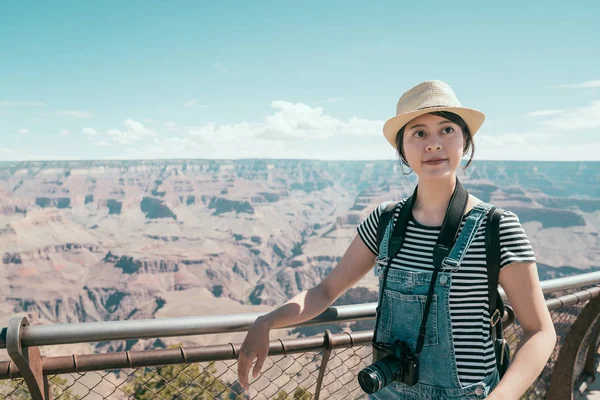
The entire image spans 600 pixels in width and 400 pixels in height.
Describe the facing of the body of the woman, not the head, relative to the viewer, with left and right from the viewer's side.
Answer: facing the viewer and to the left of the viewer
